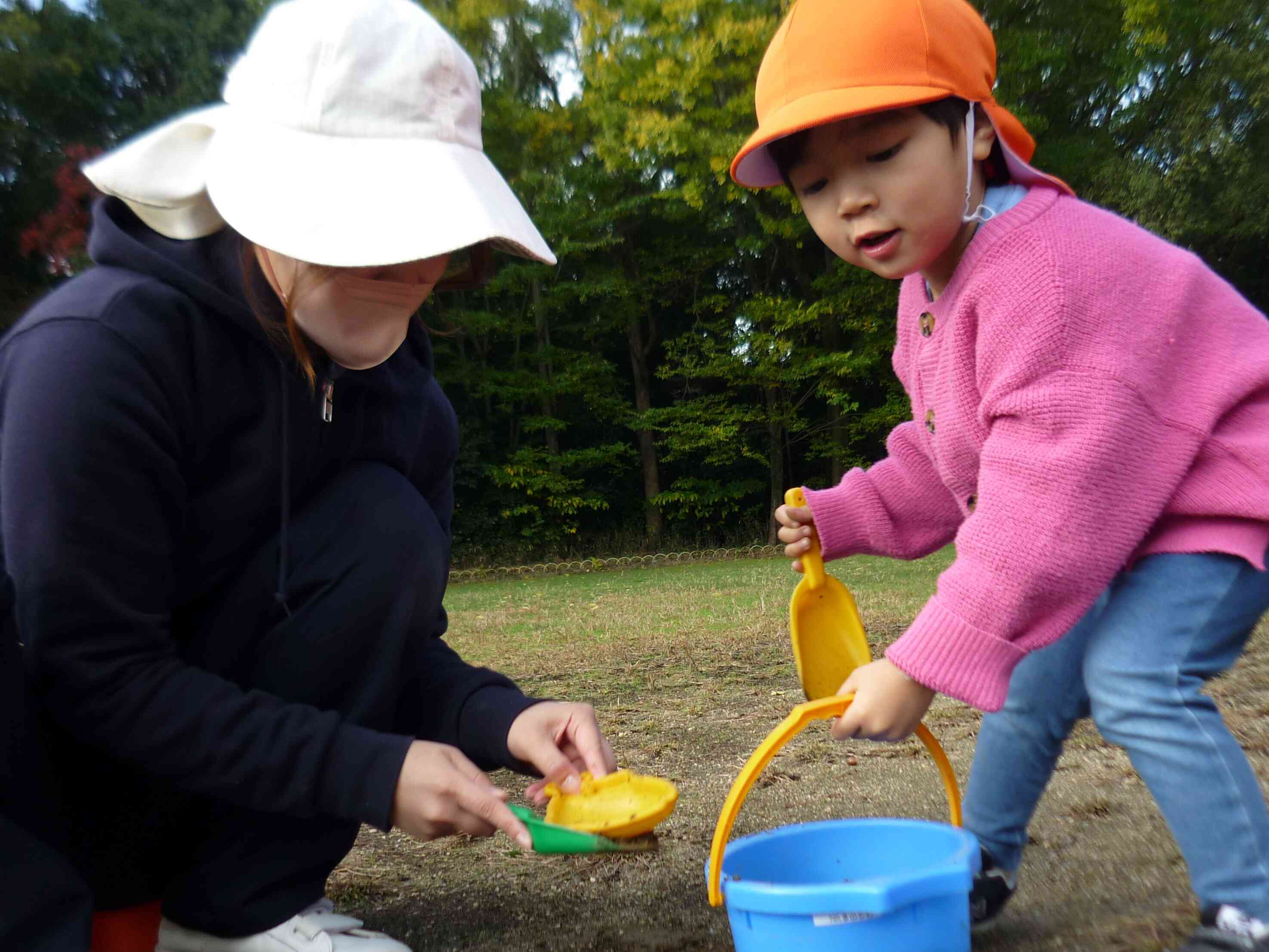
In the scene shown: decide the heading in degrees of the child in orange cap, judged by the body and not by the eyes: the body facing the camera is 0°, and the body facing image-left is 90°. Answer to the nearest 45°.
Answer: approximately 45°

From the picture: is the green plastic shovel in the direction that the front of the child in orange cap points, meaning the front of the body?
yes

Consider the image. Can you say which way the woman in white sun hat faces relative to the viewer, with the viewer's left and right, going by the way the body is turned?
facing the viewer and to the right of the viewer

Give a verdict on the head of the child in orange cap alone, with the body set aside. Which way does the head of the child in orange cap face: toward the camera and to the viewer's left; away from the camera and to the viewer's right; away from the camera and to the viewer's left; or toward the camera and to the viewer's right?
toward the camera and to the viewer's left

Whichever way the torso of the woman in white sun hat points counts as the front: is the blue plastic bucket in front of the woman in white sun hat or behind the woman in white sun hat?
in front

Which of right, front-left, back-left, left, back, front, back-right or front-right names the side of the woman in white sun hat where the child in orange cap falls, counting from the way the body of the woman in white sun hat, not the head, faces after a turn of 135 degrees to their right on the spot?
back
